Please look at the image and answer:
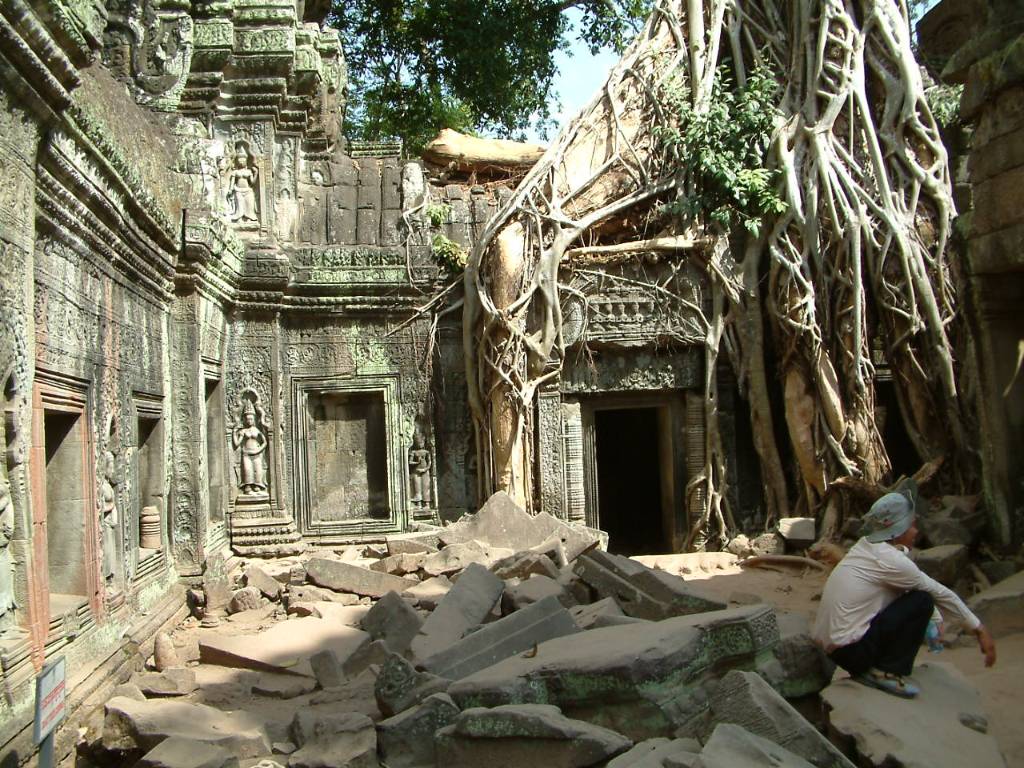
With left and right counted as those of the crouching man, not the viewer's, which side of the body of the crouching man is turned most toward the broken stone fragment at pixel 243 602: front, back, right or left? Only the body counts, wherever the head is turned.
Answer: back

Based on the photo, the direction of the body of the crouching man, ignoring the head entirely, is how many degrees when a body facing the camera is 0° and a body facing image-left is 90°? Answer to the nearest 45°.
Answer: approximately 270°

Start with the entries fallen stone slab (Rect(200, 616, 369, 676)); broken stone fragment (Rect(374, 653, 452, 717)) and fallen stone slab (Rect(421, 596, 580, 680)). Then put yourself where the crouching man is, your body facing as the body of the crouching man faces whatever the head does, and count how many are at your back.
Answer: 3

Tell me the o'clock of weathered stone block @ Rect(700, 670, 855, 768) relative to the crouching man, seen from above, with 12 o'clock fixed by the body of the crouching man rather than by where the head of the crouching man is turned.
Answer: The weathered stone block is roughly at 4 o'clock from the crouching man.

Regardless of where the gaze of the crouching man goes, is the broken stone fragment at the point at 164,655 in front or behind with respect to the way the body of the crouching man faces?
behind

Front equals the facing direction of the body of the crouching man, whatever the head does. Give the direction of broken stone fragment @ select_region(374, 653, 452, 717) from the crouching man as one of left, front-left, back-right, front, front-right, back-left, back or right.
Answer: back

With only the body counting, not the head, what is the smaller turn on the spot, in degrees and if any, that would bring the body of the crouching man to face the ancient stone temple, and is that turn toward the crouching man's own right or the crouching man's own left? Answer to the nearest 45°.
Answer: approximately 135° to the crouching man's own left

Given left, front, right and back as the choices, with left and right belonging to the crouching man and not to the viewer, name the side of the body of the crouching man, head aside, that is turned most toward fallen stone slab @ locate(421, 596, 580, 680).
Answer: back

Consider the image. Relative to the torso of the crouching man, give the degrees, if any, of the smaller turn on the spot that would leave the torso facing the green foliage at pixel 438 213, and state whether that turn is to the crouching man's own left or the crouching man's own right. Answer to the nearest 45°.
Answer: approximately 135° to the crouching man's own left

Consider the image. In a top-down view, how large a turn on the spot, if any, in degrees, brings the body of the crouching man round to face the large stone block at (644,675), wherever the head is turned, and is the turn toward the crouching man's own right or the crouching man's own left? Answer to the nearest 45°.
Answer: approximately 135° to the crouching man's own right

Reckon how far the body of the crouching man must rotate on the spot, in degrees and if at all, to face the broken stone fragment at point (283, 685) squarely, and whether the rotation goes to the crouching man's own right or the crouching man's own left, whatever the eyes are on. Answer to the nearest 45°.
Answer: approximately 180°

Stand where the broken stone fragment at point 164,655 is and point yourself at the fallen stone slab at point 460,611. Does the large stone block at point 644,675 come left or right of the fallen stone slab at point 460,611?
right
